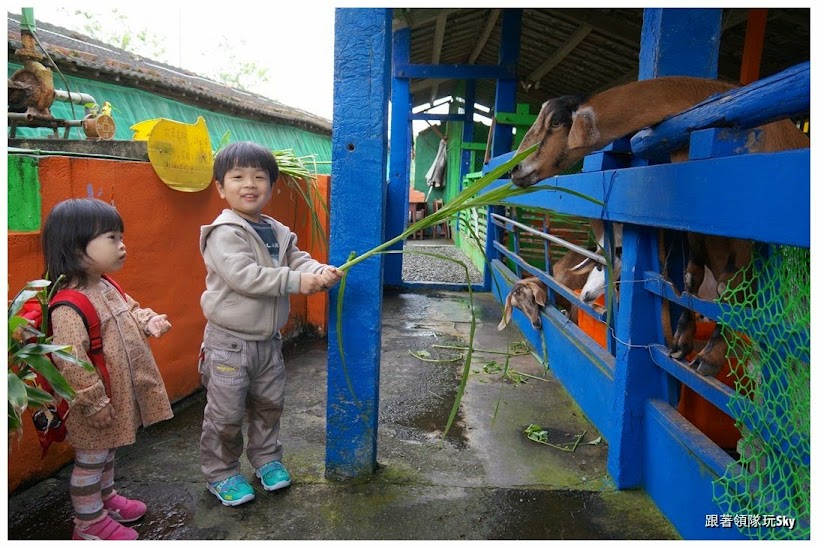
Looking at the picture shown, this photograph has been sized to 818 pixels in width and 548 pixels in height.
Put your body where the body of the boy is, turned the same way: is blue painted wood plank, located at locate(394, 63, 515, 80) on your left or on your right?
on your left

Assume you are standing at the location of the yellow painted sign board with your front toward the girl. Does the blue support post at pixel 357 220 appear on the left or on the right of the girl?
left

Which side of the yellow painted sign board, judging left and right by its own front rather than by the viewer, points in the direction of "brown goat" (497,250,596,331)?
left

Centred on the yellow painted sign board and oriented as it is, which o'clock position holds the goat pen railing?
The goat pen railing is roughly at 11 o'clock from the yellow painted sign board.

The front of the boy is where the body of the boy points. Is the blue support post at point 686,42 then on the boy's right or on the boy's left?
on the boy's left

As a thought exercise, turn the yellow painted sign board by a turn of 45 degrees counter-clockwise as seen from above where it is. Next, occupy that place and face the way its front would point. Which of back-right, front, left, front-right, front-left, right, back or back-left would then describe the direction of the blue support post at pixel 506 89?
left

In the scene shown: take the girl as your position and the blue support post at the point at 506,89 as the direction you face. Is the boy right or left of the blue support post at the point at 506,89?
right

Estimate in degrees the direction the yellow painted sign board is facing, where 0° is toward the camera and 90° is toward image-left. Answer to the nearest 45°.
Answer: approximately 0°

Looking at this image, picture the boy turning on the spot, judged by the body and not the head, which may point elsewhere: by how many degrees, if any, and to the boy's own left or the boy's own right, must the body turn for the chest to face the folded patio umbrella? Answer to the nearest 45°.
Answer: approximately 135° to the boy's own left

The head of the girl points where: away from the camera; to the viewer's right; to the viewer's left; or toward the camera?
to the viewer's right

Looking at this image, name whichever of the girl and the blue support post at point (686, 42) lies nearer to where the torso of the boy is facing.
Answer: the blue support post

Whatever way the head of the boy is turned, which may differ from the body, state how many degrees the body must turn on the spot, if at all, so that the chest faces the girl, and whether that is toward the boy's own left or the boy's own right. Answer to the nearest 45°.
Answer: approximately 90° to the boy's own right
